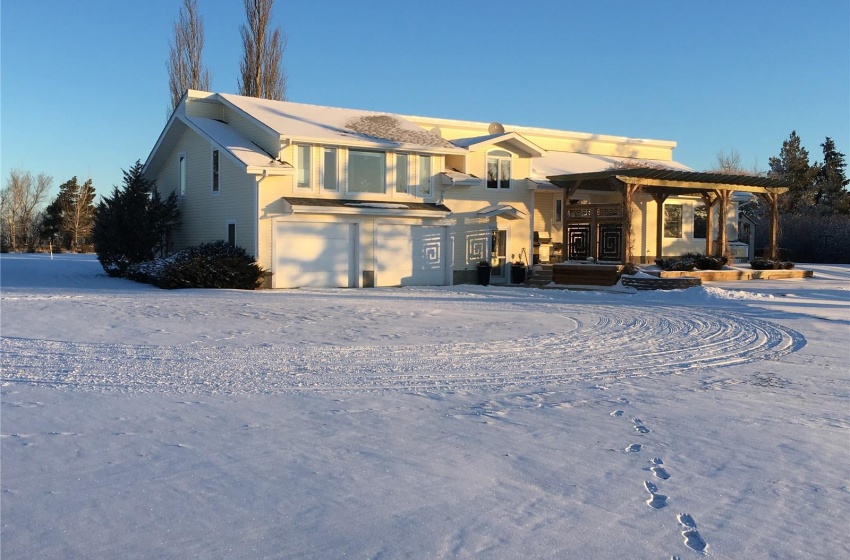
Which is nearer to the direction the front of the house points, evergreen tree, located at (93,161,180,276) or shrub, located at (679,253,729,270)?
the shrub

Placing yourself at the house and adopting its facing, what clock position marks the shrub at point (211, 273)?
The shrub is roughly at 3 o'clock from the house.

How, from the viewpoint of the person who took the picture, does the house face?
facing the viewer and to the right of the viewer
